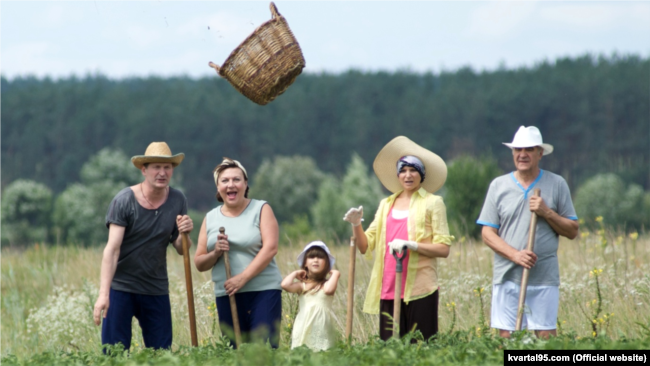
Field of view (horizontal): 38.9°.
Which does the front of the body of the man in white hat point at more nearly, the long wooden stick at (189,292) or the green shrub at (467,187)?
the long wooden stick

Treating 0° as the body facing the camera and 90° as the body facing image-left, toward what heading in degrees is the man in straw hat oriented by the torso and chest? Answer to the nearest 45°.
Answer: approximately 315°

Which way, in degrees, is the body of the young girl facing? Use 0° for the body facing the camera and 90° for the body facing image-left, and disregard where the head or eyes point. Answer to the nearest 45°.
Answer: approximately 0°

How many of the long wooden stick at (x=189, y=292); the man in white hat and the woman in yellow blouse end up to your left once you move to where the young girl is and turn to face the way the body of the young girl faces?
2

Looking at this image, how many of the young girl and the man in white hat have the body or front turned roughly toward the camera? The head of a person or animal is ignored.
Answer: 2

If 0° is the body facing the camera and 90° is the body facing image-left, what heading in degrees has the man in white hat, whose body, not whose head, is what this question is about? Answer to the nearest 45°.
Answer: approximately 0°

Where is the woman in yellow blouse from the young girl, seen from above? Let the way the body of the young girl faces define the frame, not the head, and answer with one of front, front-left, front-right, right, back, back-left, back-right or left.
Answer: left
